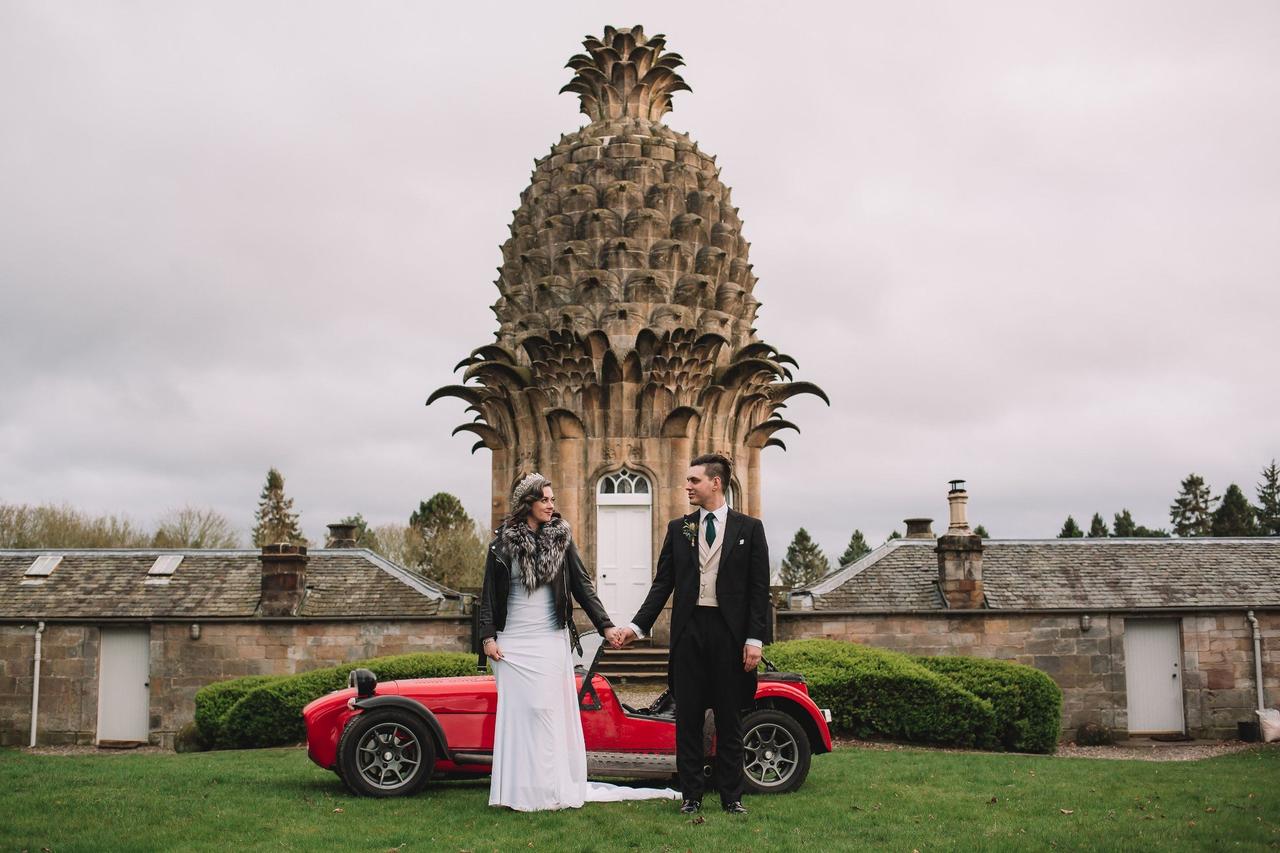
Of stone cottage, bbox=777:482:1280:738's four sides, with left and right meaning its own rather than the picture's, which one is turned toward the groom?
front

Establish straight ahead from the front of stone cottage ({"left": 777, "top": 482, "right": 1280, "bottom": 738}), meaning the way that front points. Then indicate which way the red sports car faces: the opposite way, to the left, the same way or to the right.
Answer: to the right

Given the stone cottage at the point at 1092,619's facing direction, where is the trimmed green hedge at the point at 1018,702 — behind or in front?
in front

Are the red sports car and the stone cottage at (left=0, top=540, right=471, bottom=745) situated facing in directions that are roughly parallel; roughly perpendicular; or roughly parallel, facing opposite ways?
roughly perpendicular

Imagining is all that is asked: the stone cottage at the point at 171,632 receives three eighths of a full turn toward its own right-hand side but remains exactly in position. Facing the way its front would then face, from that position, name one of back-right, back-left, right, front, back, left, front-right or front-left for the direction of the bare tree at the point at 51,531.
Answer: front-right

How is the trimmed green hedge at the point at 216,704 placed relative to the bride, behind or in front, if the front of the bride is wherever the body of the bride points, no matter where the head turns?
behind

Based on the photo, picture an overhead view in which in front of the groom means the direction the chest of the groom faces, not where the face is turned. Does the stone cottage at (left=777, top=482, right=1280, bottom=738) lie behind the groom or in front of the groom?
behind

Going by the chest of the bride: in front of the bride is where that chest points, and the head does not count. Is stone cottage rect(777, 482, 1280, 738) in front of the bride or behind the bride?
behind

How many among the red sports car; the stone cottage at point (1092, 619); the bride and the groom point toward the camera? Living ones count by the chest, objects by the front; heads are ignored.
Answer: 3

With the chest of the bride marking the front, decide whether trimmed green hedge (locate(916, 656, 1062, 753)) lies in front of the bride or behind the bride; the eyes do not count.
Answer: behind

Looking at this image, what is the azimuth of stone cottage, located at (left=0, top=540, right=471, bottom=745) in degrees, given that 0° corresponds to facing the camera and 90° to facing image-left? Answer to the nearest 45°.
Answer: approximately 0°

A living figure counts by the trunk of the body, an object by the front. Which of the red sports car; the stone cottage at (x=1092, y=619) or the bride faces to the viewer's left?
the red sports car
